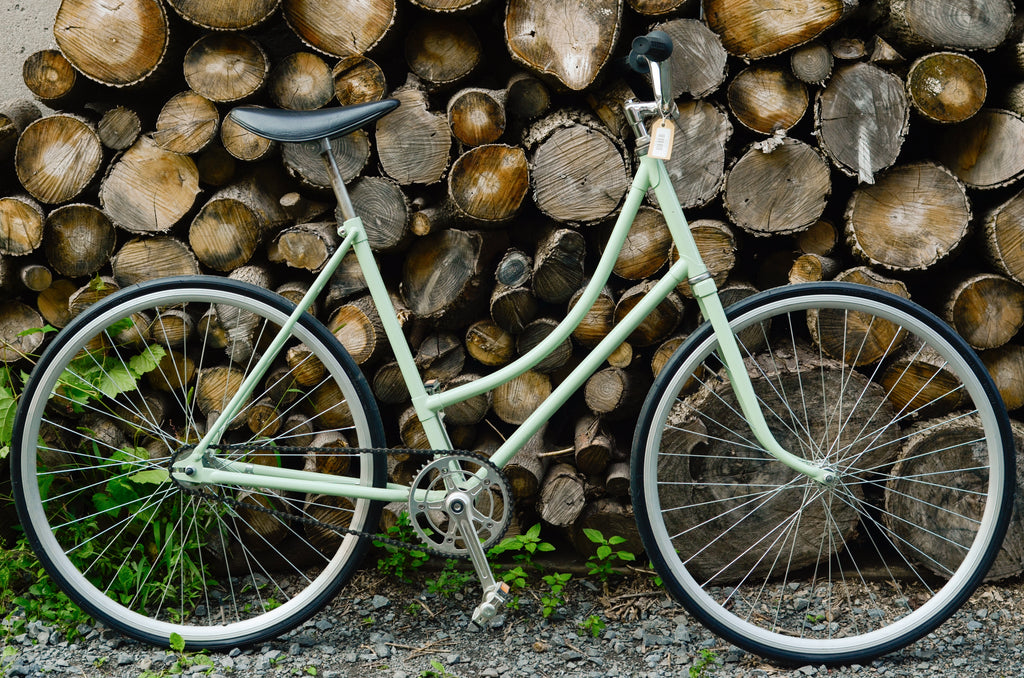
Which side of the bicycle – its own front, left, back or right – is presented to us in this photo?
right
